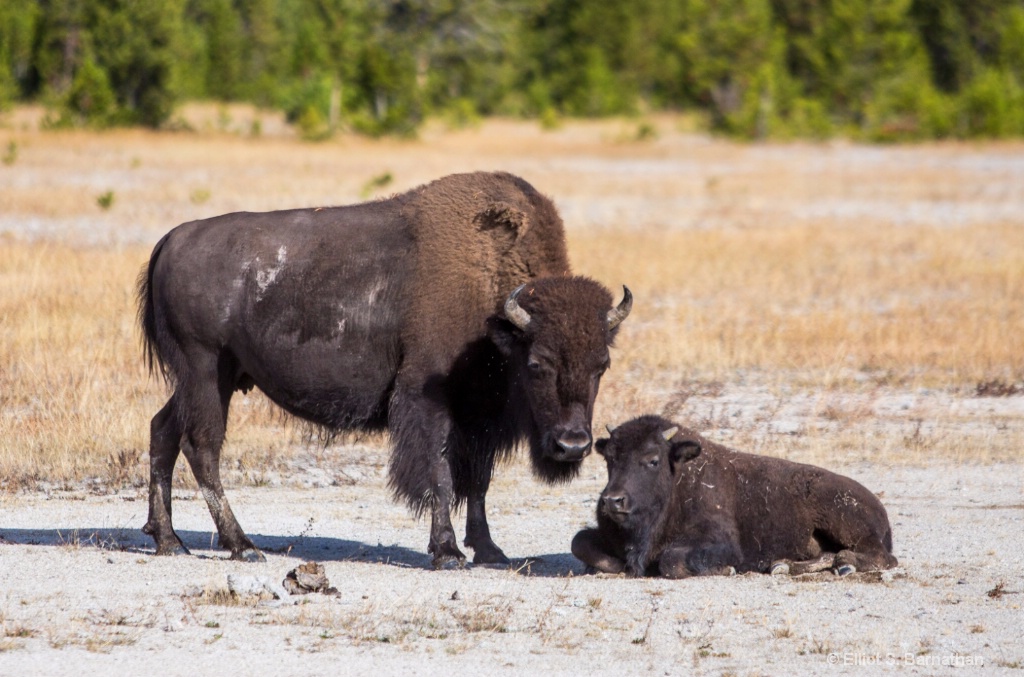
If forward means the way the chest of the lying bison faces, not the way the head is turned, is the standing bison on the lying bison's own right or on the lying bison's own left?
on the lying bison's own right

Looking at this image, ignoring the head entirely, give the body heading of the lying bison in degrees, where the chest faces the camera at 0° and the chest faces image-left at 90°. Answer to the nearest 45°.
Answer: approximately 45°
